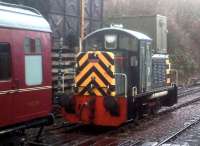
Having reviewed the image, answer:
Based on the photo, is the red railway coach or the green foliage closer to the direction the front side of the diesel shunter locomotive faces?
the red railway coach

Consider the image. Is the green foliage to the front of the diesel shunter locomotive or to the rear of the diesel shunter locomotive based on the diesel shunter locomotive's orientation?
to the rear

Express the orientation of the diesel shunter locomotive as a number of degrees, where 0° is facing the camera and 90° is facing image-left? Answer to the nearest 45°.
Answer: approximately 45°
